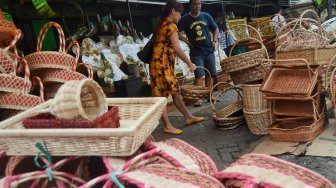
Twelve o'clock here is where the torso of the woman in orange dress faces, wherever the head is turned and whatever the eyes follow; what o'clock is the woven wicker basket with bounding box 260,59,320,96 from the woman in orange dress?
The woven wicker basket is roughly at 1 o'clock from the woman in orange dress.

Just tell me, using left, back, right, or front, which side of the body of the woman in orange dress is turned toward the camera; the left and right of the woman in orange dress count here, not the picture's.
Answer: right

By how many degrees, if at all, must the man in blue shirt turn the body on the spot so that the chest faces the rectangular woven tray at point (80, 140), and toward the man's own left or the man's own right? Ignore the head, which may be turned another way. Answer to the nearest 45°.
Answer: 0° — they already face it

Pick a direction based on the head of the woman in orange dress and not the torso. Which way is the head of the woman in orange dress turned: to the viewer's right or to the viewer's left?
to the viewer's right

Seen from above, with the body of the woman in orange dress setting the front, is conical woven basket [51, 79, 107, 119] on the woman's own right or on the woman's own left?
on the woman's own right

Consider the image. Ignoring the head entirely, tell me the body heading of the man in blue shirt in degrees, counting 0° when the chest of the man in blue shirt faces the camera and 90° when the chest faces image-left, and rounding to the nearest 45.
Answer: approximately 0°

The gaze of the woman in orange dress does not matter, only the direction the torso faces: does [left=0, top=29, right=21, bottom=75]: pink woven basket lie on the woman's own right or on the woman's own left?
on the woman's own right

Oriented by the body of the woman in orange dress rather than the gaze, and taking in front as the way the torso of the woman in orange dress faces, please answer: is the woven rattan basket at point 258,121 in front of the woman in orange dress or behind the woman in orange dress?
in front

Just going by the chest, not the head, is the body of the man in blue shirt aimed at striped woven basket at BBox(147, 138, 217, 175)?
yes

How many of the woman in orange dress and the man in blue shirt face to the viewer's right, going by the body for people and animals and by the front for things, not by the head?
1

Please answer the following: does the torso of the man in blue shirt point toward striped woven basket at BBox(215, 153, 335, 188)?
yes

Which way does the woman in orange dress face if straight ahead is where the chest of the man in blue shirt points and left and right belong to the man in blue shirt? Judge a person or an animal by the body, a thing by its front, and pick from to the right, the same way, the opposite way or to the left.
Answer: to the left

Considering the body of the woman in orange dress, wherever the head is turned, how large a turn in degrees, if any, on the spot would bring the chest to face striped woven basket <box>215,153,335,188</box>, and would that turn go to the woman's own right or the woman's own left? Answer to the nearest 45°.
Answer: approximately 90° to the woman's own right
